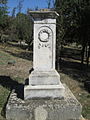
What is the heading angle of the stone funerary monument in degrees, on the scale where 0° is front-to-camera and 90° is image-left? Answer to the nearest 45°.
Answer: approximately 0°

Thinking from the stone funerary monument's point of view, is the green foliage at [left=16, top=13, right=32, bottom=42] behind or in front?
behind

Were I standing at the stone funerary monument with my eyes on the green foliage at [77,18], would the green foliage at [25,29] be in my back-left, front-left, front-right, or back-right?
front-left

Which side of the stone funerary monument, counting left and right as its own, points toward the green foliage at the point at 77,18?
back
